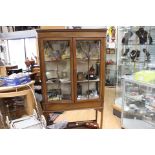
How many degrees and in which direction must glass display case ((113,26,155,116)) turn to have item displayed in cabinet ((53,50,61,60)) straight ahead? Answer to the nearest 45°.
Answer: approximately 45° to its right

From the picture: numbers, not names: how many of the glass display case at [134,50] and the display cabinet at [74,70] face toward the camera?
2

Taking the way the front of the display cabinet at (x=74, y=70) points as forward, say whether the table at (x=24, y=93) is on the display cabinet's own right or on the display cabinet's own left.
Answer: on the display cabinet's own right

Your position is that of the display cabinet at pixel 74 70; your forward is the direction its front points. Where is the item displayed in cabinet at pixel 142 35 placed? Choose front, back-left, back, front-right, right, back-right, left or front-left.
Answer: back-left

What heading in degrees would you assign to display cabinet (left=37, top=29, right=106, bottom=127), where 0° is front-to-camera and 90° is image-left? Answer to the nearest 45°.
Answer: approximately 0°

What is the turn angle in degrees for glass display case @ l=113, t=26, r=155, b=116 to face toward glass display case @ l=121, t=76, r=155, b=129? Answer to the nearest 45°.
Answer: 0° — it already faces it

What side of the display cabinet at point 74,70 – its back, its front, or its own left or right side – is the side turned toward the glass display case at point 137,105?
left
